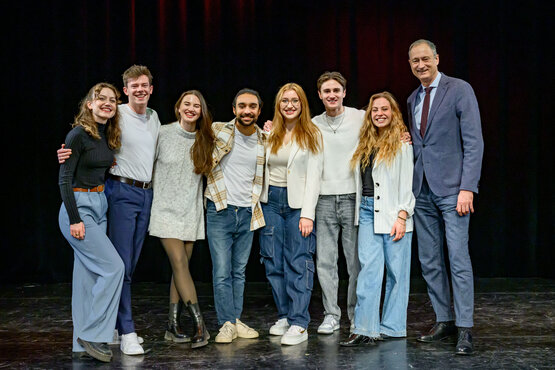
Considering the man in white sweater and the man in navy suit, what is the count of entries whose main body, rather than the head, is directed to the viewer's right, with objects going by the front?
0

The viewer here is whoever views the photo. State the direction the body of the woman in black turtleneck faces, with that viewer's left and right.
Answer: facing the viewer and to the right of the viewer

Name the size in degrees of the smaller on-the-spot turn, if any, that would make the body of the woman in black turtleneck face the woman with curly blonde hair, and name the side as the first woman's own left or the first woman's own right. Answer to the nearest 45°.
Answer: approximately 45° to the first woman's own left

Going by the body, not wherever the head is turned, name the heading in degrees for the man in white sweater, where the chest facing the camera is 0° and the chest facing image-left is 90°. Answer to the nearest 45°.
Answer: approximately 0°

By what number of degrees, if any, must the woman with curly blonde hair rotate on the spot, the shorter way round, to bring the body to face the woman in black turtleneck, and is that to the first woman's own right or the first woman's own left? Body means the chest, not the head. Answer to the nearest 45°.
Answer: approximately 45° to the first woman's own right
